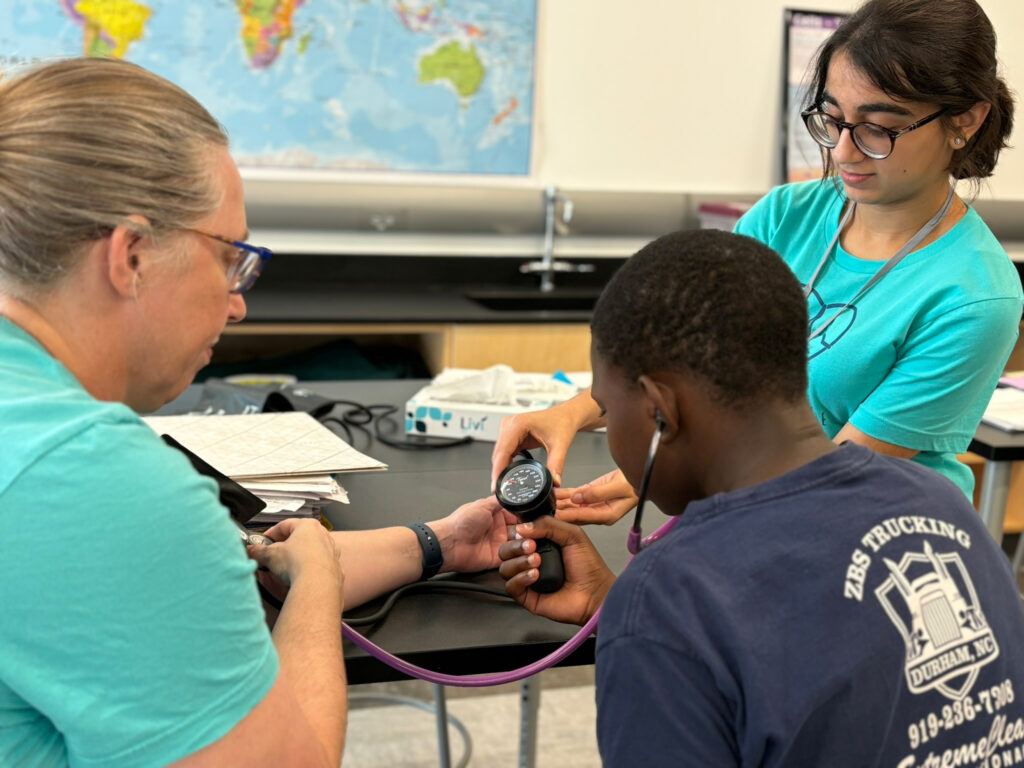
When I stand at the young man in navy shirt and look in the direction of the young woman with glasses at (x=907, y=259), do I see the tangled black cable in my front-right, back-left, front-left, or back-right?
front-left

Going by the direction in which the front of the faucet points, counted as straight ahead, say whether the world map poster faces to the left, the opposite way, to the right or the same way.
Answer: the same way

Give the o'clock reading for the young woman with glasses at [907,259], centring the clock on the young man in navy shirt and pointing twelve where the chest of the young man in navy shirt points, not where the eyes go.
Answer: The young woman with glasses is roughly at 2 o'clock from the young man in navy shirt.

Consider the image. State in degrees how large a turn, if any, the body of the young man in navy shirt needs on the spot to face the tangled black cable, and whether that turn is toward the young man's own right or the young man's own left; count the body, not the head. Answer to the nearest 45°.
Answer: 0° — they already face it

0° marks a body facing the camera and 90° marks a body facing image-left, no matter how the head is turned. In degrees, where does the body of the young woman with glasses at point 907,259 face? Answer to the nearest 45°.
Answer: approximately 45°

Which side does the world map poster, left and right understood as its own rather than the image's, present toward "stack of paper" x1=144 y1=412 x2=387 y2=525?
front

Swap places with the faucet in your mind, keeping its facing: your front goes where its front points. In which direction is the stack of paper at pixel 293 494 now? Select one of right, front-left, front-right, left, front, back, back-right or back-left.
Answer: front

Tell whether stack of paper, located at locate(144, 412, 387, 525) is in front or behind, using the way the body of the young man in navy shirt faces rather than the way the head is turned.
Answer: in front

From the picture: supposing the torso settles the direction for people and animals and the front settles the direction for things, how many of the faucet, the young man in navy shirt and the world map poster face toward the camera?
2

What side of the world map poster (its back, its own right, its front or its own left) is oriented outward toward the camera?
front

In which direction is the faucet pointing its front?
toward the camera

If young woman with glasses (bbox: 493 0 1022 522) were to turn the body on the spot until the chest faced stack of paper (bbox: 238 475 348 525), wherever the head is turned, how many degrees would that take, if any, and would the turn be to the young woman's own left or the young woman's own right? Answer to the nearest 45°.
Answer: approximately 45° to the young woman's own right

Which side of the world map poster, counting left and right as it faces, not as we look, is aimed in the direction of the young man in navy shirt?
front

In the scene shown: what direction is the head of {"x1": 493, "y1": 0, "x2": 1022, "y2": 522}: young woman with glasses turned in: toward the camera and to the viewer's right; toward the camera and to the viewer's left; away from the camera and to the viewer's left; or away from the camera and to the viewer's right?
toward the camera and to the viewer's left

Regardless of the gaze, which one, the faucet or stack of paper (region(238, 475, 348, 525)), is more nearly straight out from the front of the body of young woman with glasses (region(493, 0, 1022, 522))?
the stack of paper

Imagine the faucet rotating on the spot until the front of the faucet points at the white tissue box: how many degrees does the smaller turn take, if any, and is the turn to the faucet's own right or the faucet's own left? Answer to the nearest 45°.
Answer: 0° — it already faces it

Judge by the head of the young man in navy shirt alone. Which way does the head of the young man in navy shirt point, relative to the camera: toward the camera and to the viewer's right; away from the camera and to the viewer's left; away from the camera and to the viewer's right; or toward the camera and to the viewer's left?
away from the camera and to the viewer's left
